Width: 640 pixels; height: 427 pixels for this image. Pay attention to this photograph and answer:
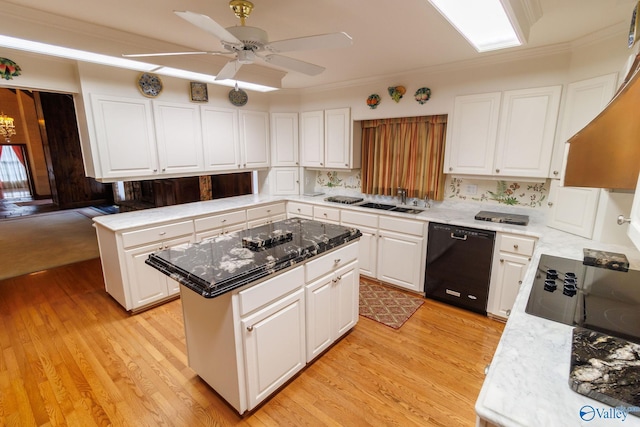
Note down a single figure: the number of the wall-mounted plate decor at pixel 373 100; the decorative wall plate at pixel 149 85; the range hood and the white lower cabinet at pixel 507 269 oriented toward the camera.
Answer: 3

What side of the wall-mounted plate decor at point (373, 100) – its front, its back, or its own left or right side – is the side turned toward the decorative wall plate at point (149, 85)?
right

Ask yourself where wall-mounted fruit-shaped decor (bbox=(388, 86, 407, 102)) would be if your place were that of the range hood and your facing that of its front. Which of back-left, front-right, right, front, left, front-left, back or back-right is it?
front-right

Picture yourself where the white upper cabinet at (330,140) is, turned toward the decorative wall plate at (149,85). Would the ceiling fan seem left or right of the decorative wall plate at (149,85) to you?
left

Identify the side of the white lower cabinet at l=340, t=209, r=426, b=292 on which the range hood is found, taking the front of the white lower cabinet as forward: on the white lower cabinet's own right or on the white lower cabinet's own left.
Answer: on the white lower cabinet's own left

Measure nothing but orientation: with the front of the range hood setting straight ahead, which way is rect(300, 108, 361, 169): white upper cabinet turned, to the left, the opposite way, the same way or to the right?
to the left

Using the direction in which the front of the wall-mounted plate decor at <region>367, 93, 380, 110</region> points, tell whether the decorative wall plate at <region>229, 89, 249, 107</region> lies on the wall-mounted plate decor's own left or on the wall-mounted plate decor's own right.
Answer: on the wall-mounted plate decor's own right

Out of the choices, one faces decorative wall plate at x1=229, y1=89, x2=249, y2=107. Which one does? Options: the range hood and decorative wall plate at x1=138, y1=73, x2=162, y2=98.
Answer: the range hood

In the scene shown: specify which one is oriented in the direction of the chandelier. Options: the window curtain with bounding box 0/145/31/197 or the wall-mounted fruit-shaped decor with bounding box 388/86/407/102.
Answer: the window curtain
